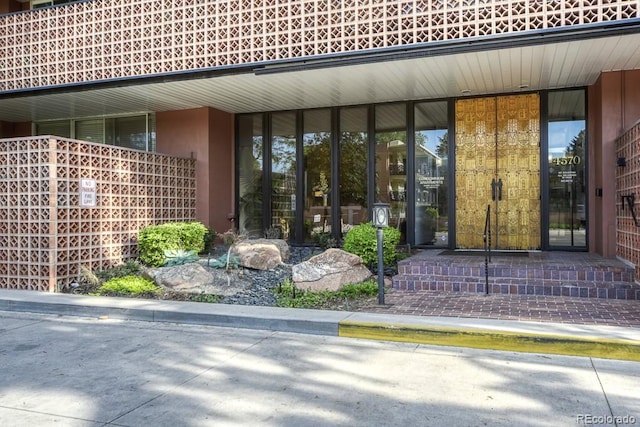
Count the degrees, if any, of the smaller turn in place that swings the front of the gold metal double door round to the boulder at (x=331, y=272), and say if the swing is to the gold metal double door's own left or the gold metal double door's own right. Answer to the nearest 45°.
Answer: approximately 45° to the gold metal double door's own right

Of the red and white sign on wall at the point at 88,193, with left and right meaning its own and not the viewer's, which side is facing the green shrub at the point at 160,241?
left

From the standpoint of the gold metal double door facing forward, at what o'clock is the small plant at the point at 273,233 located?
The small plant is roughly at 3 o'clock from the gold metal double door.

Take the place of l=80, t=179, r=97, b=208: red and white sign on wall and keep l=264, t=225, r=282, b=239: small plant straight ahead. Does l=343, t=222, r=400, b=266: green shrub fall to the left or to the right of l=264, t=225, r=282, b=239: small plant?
right

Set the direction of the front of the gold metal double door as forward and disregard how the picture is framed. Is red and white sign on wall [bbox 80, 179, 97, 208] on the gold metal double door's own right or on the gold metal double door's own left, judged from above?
on the gold metal double door's own right

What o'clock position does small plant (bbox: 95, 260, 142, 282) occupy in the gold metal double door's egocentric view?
The small plant is roughly at 2 o'clock from the gold metal double door.

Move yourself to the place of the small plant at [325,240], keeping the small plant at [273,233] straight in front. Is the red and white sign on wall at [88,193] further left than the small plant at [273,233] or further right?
left

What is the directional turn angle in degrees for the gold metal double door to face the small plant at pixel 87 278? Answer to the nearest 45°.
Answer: approximately 45° to its right

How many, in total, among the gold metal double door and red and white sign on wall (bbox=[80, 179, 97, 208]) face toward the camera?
2

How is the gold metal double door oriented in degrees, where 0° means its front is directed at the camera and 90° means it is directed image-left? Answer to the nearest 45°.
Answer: approximately 0°
